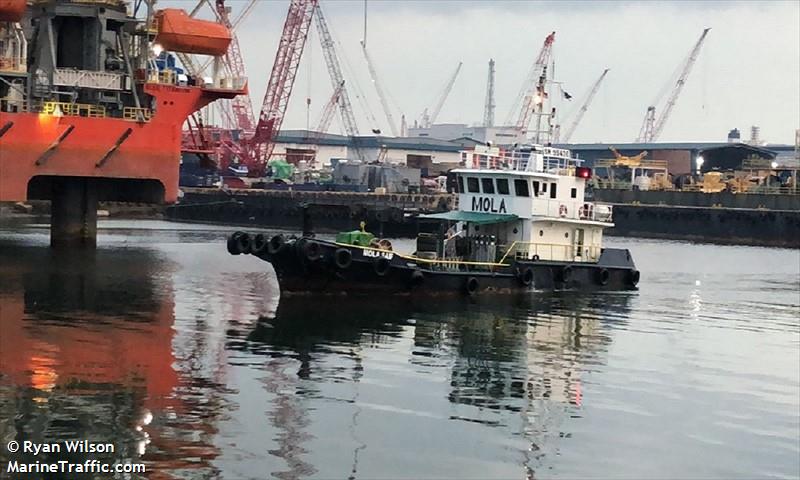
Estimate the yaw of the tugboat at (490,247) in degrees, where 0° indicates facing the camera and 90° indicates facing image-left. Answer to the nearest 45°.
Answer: approximately 45°

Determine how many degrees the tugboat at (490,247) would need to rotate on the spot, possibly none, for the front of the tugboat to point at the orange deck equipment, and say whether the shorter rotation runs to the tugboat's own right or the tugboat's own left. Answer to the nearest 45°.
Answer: approximately 45° to the tugboat's own right
